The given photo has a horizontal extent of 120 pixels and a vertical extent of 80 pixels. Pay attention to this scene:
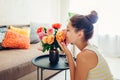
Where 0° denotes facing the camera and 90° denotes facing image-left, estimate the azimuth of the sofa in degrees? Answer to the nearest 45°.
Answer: approximately 315°

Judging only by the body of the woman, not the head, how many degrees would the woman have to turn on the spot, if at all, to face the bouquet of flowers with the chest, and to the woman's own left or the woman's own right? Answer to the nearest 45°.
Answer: approximately 45° to the woman's own right

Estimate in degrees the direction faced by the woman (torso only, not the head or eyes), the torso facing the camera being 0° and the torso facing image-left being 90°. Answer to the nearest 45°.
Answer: approximately 90°

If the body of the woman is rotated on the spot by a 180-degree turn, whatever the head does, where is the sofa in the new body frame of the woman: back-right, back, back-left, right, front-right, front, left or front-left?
back-left

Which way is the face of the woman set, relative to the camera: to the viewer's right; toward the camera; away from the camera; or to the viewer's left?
to the viewer's left
